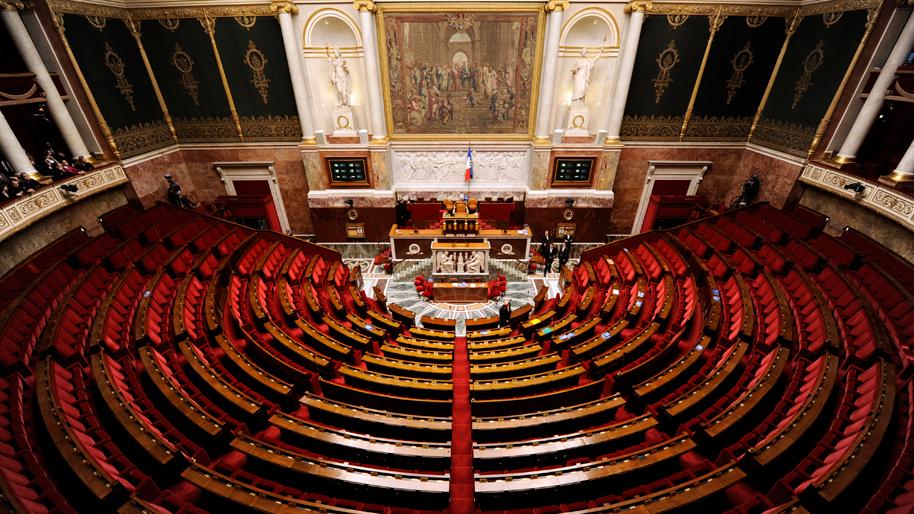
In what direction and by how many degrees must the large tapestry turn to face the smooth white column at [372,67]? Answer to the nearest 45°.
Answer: approximately 90° to its right

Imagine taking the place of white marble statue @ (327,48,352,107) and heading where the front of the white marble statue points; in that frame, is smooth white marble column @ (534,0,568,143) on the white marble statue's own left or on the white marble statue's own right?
on the white marble statue's own left

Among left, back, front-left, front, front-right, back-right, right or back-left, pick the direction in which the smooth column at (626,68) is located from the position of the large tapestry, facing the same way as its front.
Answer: left

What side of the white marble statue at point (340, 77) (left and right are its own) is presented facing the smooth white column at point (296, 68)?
right

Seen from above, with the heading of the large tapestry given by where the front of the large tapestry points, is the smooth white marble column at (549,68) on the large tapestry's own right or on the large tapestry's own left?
on the large tapestry's own left

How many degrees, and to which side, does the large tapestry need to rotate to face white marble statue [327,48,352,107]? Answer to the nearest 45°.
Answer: approximately 90° to its right

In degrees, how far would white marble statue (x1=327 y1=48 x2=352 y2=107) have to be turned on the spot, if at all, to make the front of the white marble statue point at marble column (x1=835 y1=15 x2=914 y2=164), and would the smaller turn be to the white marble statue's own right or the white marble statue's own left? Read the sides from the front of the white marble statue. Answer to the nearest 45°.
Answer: approximately 45° to the white marble statue's own left

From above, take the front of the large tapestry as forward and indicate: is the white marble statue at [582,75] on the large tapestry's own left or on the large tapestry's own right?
on the large tapestry's own left

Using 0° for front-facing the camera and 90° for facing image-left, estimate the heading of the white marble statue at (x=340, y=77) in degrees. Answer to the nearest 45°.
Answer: approximately 0°

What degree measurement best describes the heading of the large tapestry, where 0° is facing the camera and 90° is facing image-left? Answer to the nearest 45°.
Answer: approximately 0°

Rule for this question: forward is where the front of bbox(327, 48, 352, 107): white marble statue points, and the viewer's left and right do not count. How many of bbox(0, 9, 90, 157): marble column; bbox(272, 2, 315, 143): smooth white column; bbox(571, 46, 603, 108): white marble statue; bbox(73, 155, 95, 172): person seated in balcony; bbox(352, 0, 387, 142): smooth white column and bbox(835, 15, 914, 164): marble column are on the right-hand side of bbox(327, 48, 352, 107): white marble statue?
3

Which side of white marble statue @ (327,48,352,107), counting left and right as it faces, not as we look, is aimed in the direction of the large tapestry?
left
